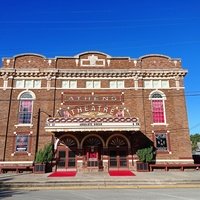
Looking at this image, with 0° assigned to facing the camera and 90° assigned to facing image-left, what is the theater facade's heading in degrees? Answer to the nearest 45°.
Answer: approximately 0°
